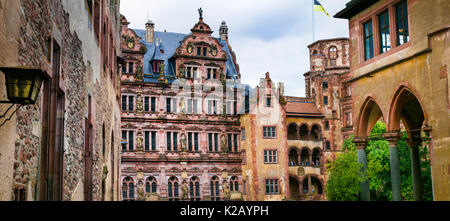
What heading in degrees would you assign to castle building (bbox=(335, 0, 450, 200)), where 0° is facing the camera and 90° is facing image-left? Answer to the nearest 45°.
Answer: approximately 45°

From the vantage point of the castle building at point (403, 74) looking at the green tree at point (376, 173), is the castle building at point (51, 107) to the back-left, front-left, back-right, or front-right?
back-left

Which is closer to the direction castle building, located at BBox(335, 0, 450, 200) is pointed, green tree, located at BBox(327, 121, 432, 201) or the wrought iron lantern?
the wrought iron lantern

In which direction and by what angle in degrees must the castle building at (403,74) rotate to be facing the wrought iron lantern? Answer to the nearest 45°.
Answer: approximately 45° to its left

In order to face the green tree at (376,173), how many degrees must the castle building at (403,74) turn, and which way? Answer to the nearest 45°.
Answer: approximately 135° to its right
